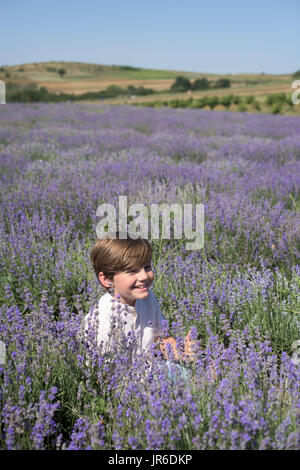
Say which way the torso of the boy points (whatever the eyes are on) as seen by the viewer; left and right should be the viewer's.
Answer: facing the viewer and to the right of the viewer
